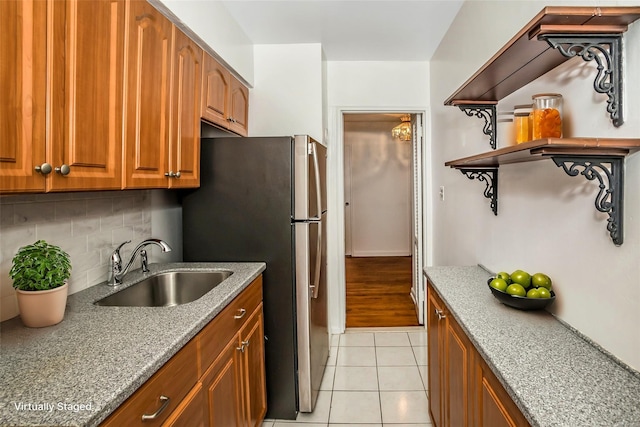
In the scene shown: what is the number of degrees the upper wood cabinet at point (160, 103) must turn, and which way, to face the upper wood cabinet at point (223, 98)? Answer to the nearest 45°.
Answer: approximately 90° to its left

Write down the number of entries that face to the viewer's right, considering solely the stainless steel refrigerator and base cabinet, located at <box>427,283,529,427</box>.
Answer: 1

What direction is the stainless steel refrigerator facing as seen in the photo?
to the viewer's right

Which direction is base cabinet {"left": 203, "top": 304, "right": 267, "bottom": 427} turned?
to the viewer's right

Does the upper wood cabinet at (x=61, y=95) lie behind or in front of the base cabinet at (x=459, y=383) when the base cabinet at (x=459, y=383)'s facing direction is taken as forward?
in front

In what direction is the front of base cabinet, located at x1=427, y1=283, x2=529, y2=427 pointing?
to the viewer's left

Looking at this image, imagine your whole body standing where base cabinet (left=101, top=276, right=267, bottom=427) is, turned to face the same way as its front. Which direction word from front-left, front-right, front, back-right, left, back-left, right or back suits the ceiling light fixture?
left

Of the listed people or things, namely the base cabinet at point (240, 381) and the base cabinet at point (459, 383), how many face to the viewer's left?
1

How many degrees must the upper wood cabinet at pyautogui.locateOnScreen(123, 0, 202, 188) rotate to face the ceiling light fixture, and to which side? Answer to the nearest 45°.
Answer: approximately 90° to its left

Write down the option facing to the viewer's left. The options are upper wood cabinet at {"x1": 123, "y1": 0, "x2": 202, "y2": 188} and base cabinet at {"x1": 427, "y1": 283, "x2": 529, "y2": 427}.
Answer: the base cabinet

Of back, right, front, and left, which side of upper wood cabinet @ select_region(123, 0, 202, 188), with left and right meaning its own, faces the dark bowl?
front

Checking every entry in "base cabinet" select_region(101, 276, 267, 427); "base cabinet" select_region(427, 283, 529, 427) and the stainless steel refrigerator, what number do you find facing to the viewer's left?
1
